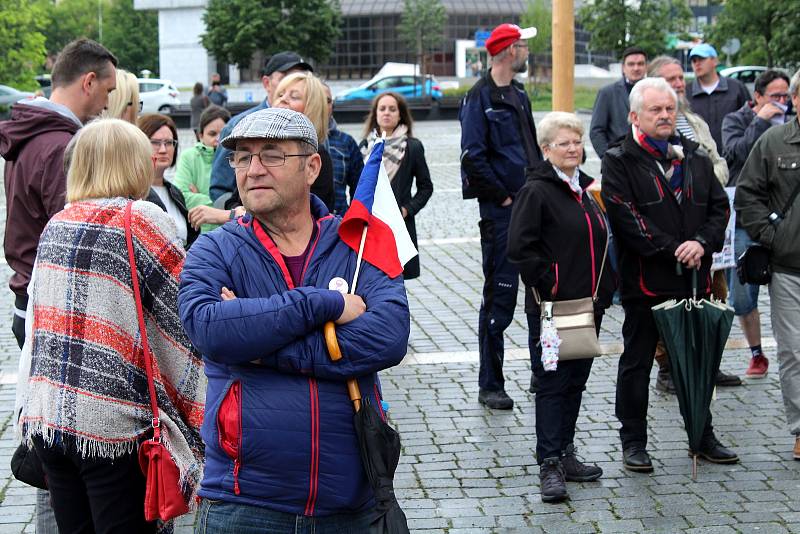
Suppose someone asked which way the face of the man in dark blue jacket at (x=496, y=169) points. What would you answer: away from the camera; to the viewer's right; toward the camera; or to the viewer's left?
to the viewer's right

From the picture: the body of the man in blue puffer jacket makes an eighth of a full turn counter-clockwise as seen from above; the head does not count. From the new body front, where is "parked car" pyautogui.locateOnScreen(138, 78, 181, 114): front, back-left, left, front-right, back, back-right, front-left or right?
back-left

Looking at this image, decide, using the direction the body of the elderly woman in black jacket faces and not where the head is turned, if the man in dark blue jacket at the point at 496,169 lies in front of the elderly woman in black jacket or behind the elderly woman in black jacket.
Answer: behind

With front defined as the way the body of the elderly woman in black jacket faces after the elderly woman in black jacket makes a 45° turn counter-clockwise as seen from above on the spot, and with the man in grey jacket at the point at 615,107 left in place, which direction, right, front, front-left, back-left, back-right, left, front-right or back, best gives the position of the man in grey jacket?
left

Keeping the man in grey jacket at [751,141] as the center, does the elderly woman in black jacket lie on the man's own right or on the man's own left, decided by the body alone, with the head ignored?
on the man's own right

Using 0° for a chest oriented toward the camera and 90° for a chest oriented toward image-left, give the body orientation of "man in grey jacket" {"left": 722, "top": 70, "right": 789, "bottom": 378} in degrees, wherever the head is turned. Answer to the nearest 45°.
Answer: approximately 315°

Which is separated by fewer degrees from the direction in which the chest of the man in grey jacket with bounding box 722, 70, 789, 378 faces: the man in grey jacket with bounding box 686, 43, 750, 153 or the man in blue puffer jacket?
the man in blue puffer jacket

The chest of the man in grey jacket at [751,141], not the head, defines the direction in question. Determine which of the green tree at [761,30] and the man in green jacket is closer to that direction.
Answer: the man in green jacket

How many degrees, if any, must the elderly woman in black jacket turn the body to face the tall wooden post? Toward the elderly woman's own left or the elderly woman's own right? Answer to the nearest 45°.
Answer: approximately 135° to the elderly woman's own left

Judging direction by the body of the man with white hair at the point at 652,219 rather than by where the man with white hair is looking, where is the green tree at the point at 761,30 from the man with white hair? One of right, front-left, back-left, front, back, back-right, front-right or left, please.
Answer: back-left
